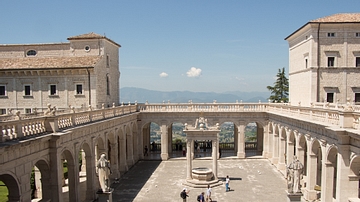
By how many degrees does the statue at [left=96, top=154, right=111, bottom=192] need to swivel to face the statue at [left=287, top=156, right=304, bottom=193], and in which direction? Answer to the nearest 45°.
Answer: approximately 90° to its right

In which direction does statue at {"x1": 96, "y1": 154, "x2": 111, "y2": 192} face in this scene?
away from the camera

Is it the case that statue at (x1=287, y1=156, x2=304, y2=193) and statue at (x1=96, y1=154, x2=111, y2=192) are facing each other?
no

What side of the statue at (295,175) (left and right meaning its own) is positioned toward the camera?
back

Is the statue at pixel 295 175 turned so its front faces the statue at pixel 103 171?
no
